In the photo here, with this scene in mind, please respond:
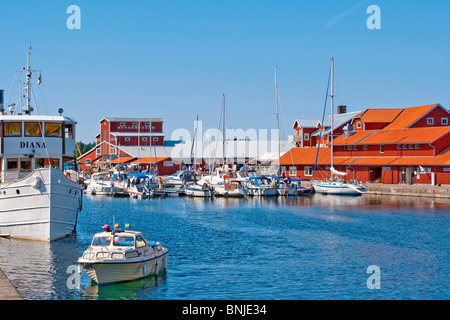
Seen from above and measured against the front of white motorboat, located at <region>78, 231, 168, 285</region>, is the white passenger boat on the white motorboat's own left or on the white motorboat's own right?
on the white motorboat's own right

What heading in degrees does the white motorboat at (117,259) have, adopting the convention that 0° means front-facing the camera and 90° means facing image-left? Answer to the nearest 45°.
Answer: approximately 45°
